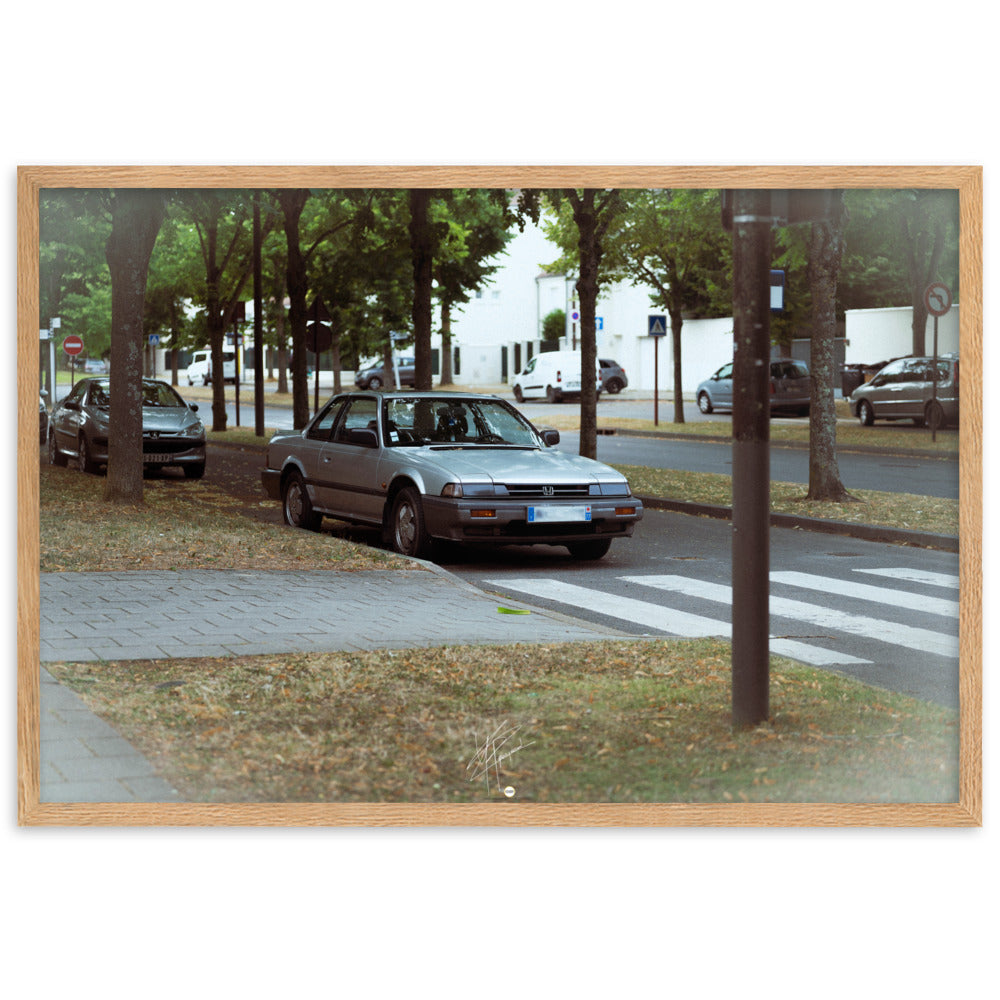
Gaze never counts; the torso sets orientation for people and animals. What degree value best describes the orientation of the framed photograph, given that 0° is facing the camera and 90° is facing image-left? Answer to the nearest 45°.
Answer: approximately 0°
